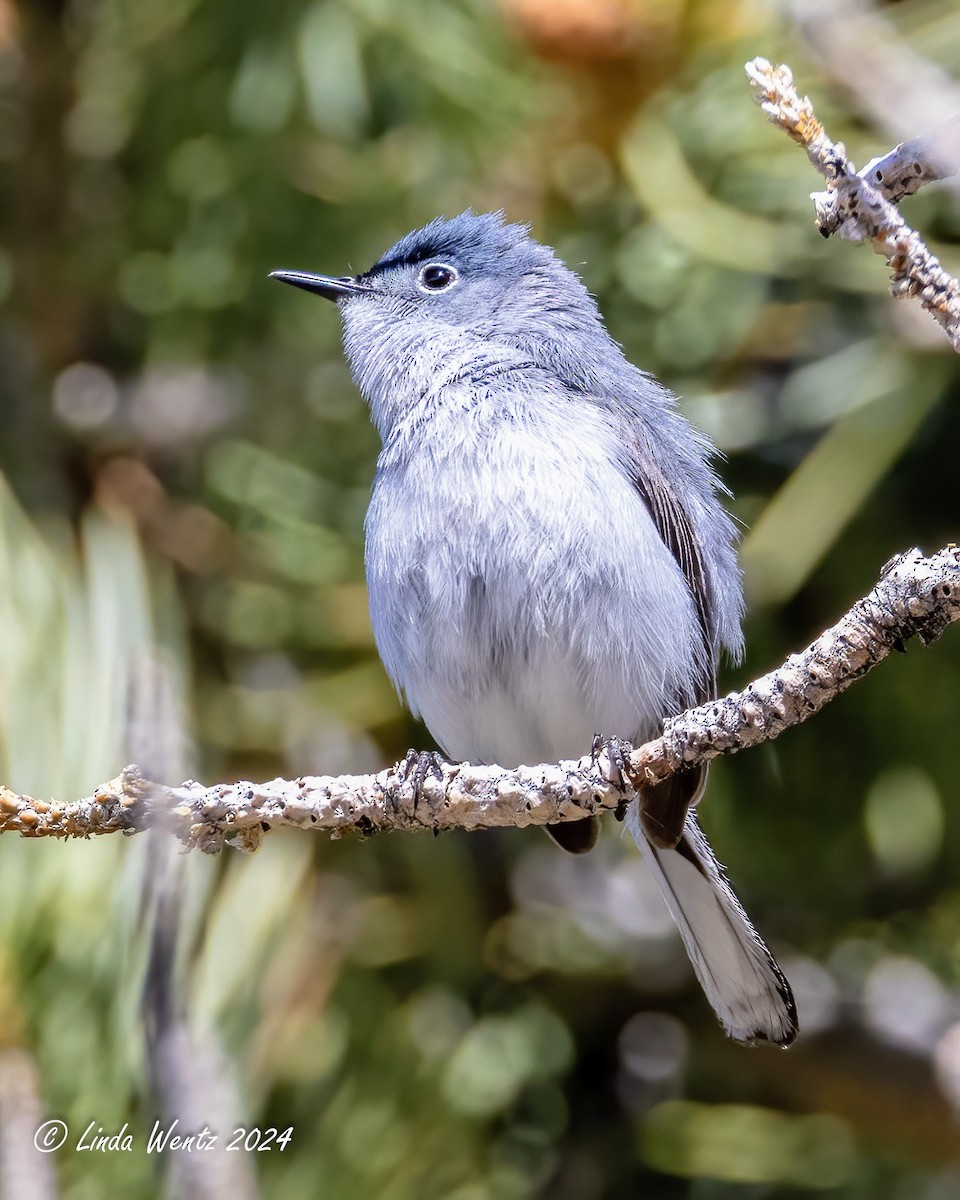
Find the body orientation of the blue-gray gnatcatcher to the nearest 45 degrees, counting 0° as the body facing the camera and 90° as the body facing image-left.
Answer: approximately 45°
